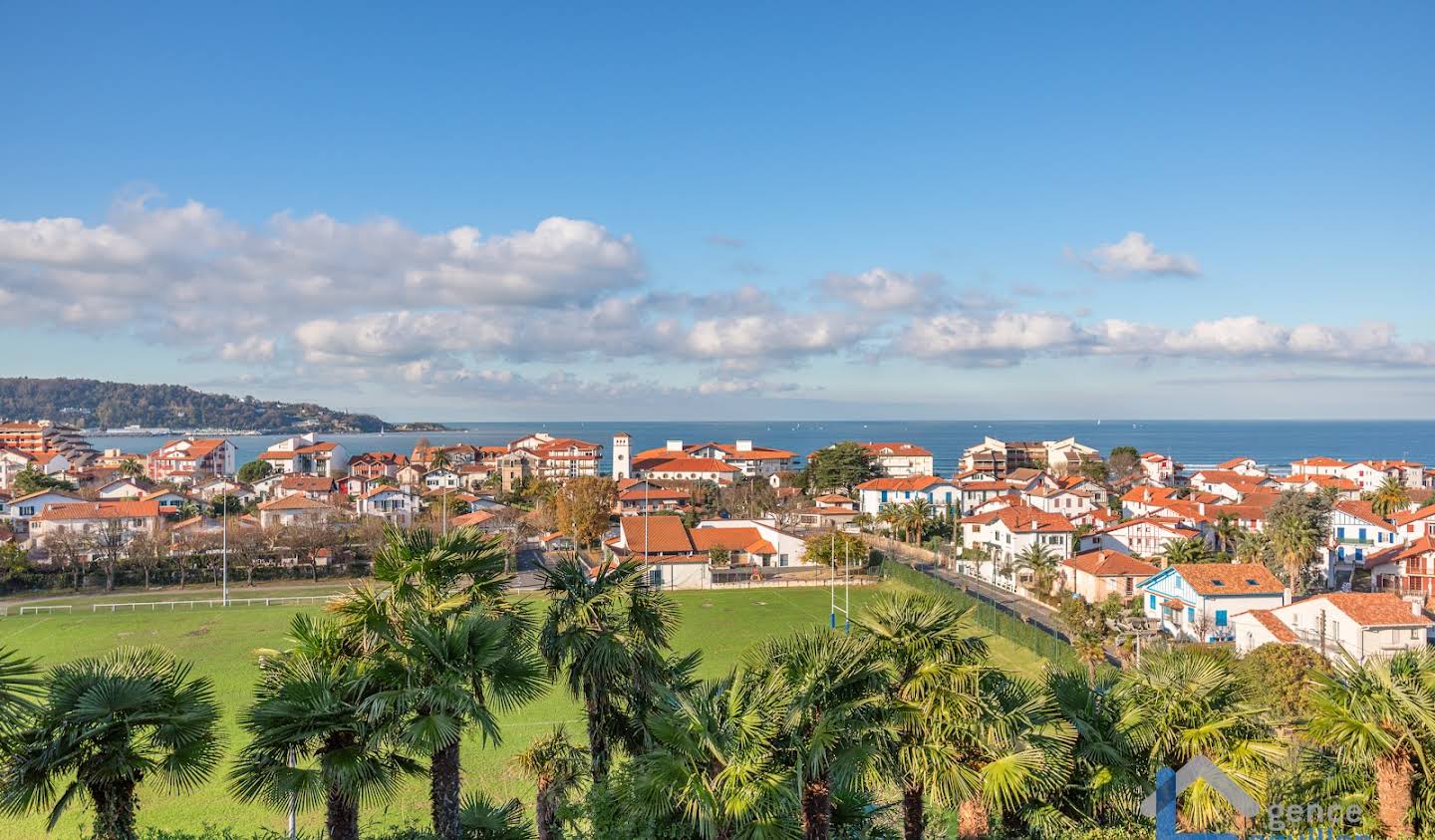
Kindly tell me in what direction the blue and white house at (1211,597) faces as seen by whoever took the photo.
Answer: facing the viewer and to the left of the viewer

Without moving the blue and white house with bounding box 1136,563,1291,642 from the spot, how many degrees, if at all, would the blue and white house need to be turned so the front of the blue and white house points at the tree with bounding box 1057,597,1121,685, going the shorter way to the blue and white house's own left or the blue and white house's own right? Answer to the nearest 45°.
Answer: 0° — it already faces it

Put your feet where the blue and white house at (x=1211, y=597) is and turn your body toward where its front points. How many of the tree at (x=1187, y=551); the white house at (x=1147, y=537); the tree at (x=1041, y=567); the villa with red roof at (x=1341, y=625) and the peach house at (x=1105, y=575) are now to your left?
1

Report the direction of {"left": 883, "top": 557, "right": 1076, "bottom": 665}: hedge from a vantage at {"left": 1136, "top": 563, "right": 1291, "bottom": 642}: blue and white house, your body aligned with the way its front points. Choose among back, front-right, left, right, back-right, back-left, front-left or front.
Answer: front

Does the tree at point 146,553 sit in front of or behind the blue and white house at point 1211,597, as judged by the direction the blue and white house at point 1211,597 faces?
in front

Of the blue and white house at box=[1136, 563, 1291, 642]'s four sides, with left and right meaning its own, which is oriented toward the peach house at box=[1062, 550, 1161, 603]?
right

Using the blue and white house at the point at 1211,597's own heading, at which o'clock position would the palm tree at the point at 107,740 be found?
The palm tree is roughly at 11 o'clock from the blue and white house.

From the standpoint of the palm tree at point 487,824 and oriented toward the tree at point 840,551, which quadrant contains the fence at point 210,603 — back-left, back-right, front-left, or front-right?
front-left

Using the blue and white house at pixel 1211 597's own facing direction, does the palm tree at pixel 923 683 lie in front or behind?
in front

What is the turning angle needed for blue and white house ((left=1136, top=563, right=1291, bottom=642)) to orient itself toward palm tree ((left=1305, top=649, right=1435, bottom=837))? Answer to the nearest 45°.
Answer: approximately 45° to its left

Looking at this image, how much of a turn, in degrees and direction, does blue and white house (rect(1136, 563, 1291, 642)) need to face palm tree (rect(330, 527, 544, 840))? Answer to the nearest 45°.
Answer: approximately 45° to its left

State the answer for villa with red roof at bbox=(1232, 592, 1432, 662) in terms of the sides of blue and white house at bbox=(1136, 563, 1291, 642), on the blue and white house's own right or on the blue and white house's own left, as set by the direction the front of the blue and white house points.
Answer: on the blue and white house's own left

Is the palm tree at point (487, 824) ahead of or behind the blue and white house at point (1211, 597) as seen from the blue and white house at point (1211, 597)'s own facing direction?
ahead

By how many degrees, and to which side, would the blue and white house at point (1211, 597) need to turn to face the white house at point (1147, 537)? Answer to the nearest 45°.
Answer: approximately 135° to its right

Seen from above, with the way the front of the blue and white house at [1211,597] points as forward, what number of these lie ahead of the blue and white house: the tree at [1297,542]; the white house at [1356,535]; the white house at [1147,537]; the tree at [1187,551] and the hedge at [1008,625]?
1
